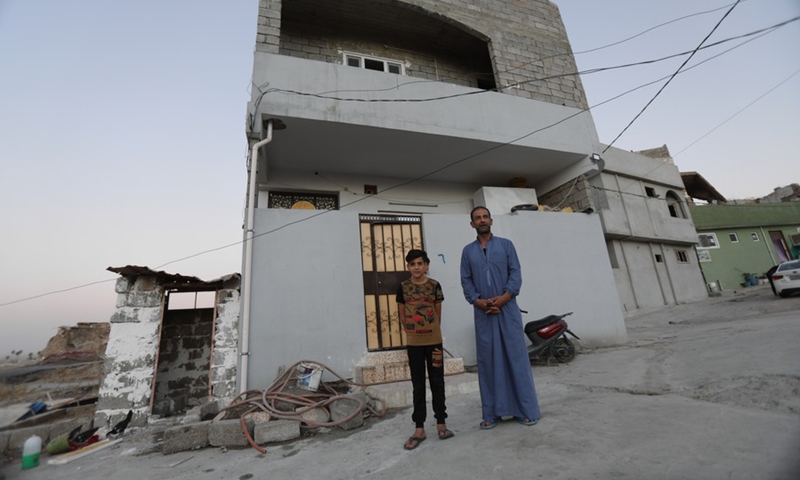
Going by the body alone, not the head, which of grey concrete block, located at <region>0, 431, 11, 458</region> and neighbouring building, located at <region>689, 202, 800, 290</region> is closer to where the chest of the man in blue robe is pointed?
the grey concrete block

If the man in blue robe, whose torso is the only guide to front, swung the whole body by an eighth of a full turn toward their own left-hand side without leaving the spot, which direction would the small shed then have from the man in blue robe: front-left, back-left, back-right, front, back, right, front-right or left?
back-right

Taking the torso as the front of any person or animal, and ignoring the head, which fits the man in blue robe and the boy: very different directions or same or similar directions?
same or similar directions

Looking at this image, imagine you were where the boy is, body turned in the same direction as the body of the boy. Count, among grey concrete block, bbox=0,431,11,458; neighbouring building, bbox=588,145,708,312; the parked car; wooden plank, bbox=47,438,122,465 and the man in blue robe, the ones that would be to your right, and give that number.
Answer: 2

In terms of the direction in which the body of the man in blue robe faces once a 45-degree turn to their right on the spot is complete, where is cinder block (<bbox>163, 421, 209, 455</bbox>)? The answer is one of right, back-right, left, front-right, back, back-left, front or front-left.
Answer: front-right

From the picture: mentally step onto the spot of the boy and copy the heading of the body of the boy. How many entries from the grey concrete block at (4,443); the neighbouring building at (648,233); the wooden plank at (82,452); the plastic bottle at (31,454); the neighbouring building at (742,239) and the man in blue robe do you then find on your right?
3

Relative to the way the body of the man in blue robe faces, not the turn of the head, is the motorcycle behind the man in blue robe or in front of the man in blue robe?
behind

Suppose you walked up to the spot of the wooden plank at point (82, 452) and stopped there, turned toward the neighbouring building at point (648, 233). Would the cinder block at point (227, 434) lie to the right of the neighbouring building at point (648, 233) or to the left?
right

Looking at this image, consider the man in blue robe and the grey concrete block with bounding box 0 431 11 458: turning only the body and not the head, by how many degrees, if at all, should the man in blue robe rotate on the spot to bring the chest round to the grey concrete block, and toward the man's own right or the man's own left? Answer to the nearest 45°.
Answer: approximately 90° to the man's own right

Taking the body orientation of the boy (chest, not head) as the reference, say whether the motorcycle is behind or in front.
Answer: behind

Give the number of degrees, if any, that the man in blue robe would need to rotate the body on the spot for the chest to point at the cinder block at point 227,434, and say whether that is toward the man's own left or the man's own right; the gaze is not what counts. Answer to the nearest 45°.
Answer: approximately 90° to the man's own right

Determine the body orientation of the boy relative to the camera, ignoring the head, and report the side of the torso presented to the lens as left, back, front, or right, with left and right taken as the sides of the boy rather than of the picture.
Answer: front

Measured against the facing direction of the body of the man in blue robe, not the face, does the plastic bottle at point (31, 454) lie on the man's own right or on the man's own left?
on the man's own right

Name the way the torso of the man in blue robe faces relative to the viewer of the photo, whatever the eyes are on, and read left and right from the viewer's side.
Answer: facing the viewer

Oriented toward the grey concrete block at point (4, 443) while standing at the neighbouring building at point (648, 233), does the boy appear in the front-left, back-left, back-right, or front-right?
front-left

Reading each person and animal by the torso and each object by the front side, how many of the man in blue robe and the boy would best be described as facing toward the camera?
2

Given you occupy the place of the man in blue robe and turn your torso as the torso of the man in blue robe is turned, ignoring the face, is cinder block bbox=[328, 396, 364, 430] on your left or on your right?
on your right
